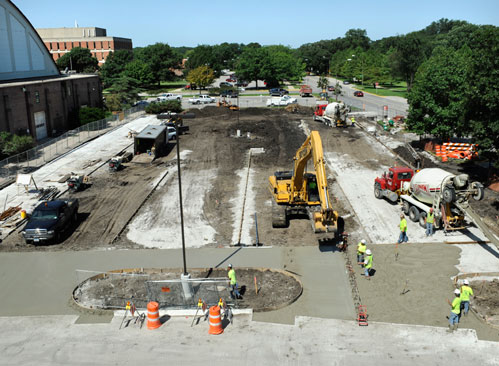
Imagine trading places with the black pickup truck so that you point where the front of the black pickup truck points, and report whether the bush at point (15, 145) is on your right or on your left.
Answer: on your right

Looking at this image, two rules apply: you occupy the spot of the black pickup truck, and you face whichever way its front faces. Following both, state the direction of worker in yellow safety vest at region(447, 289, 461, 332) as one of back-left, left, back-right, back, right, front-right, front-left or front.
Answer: left

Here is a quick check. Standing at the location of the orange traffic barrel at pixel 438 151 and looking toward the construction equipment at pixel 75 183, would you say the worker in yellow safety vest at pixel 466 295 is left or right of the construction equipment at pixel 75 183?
left

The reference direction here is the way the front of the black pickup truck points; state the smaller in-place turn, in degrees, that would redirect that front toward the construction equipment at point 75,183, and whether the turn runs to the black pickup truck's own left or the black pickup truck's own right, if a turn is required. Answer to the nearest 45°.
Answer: approximately 135° to the black pickup truck's own right

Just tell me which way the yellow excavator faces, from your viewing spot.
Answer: facing the viewer and to the right of the viewer

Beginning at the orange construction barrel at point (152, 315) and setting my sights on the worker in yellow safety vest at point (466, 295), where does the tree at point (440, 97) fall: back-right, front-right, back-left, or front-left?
front-left

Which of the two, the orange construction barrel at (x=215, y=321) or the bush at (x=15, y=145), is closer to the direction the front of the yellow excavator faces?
the orange construction barrel

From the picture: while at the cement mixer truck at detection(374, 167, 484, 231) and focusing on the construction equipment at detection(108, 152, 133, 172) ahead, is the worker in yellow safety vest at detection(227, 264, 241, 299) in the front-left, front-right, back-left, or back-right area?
front-left

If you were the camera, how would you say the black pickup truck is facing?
facing the viewer and to the left of the viewer

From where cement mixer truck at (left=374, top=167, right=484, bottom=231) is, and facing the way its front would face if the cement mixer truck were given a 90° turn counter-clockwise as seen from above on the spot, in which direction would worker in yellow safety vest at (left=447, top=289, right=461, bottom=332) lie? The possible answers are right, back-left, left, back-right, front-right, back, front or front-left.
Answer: front-left

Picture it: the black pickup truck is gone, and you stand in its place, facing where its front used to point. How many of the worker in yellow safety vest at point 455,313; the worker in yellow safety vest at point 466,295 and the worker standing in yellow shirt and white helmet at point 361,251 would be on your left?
3

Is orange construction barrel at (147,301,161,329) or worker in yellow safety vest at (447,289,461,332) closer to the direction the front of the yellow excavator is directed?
the worker in yellow safety vest
